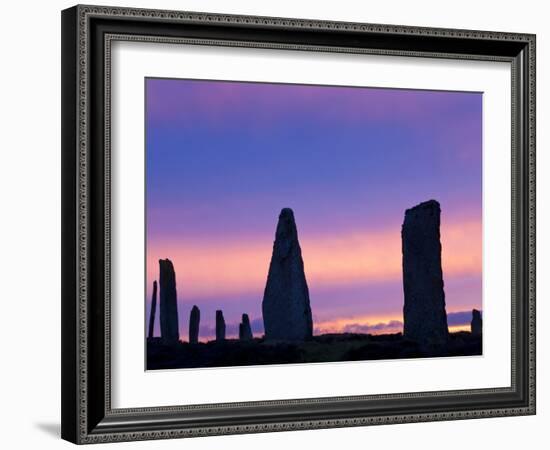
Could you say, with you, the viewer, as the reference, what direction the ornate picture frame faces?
facing the viewer and to the right of the viewer
